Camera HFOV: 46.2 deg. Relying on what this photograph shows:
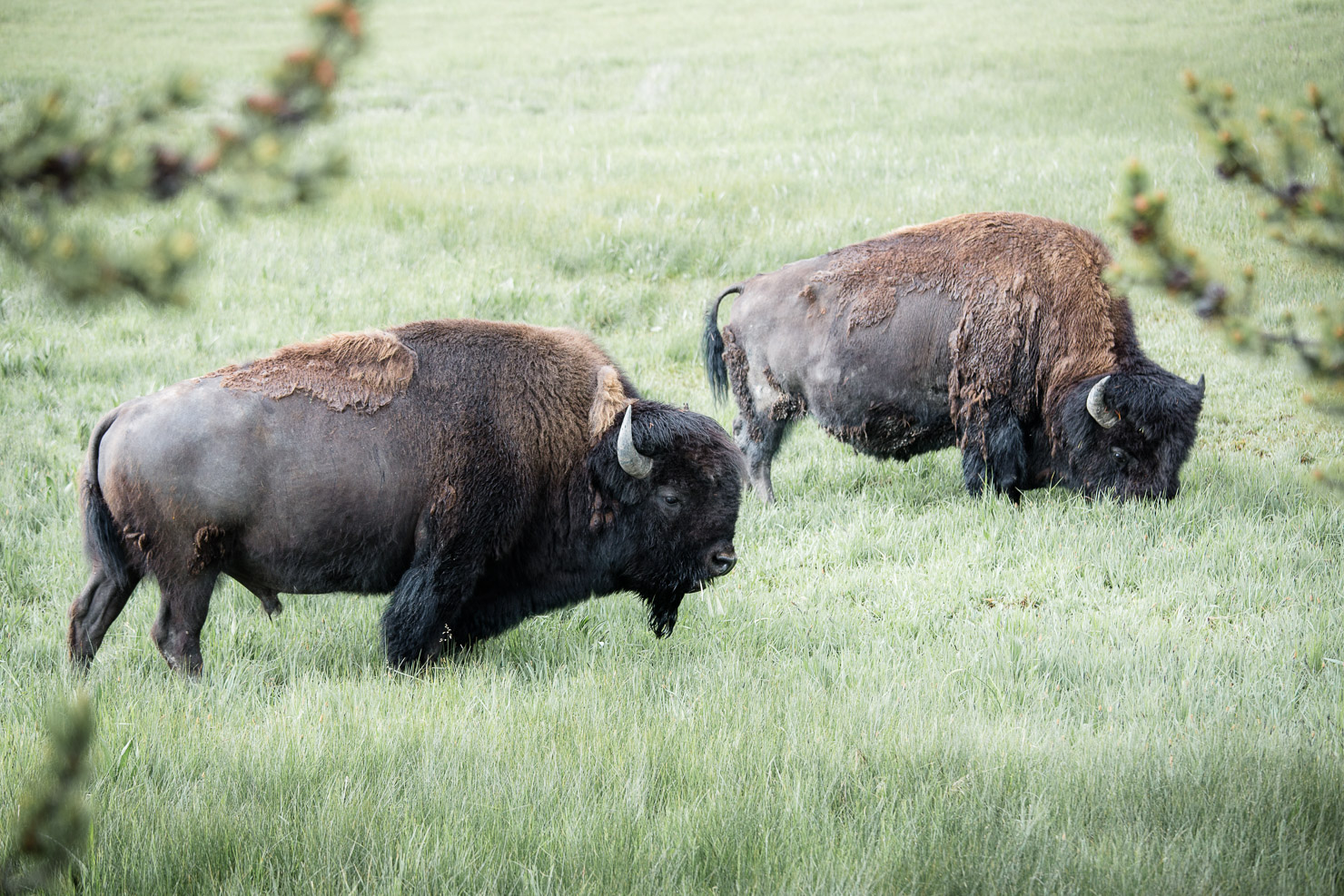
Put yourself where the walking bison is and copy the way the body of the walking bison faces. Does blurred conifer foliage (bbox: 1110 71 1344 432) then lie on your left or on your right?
on your right

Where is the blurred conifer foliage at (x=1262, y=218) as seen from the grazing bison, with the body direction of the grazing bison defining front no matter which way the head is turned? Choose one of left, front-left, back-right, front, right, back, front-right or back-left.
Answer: right

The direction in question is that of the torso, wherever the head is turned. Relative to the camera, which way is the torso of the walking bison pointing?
to the viewer's right

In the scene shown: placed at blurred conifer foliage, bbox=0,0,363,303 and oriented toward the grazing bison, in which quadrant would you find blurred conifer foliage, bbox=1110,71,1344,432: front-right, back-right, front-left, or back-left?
front-right

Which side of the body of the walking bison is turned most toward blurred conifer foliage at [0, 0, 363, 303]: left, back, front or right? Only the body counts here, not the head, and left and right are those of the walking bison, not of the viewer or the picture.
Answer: right

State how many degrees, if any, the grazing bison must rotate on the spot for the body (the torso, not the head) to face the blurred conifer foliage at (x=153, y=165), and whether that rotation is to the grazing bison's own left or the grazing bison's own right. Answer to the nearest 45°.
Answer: approximately 90° to the grazing bison's own right

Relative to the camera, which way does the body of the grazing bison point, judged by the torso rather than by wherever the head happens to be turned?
to the viewer's right

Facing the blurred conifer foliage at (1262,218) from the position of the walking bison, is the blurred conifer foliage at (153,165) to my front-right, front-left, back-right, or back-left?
front-right
